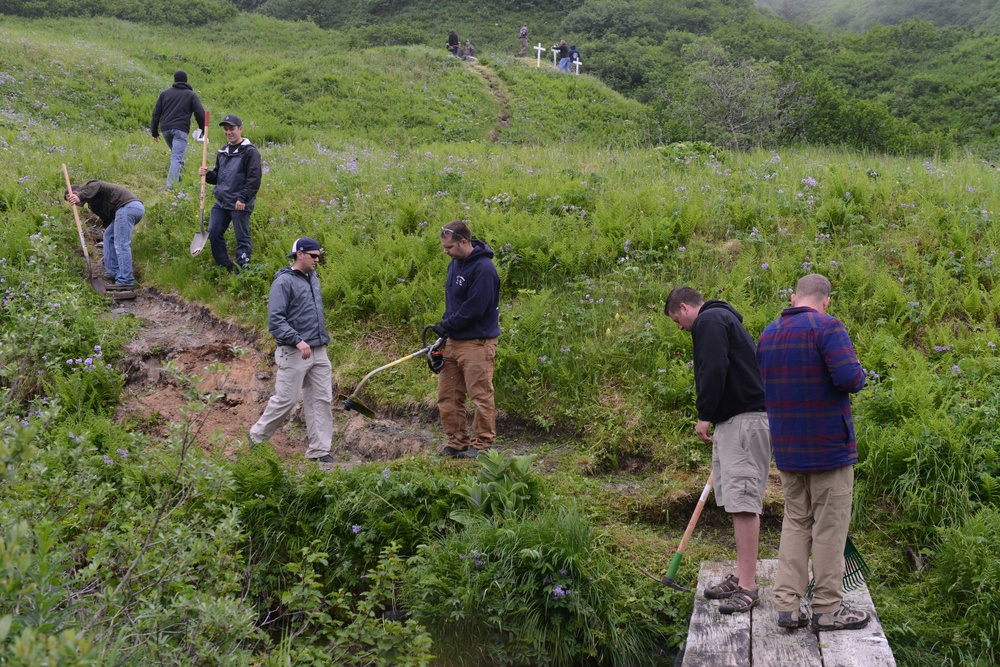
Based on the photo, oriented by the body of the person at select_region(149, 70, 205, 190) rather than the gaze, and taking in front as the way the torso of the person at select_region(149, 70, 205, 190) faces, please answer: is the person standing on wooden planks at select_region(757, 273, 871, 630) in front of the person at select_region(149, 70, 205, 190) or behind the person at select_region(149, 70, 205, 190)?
behind

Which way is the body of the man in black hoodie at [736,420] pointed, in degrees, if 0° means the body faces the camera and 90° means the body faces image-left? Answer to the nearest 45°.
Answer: approximately 90°

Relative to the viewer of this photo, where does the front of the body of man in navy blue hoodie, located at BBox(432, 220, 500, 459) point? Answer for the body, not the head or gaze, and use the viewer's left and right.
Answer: facing the viewer and to the left of the viewer

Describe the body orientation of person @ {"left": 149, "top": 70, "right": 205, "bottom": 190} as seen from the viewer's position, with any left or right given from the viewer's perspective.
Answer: facing away from the viewer

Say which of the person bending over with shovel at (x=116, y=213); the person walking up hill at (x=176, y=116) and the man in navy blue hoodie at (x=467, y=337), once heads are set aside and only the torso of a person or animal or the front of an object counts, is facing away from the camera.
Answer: the person walking up hill at (x=176, y=116)

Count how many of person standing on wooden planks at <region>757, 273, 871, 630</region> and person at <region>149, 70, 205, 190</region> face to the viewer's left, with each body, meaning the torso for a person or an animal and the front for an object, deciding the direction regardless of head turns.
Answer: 0

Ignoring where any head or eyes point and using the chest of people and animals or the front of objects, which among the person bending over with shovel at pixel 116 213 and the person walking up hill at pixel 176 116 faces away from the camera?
the person walking up hill at pixel 176 116

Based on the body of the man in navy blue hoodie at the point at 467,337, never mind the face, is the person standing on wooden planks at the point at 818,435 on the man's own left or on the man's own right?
on the man's own left

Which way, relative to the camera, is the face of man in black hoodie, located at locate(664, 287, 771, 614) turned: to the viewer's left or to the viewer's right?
to the viewer's left

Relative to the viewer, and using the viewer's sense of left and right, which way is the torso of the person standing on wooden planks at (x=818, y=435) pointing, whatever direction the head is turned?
facing away from the viewer and to the right of the viewer

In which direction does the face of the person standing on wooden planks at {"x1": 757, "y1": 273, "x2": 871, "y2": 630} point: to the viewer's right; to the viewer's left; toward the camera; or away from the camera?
away from the camera

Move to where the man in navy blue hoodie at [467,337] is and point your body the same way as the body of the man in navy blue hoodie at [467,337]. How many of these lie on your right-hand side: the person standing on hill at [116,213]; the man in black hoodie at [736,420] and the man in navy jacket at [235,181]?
2

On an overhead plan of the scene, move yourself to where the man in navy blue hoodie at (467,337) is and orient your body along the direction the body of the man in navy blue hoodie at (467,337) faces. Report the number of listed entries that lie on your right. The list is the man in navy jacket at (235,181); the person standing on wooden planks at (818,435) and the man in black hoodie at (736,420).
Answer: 1

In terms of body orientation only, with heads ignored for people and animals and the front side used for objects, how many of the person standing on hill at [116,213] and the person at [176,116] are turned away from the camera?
1

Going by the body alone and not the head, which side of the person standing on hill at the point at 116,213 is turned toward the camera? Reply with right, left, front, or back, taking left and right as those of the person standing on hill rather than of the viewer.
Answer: left

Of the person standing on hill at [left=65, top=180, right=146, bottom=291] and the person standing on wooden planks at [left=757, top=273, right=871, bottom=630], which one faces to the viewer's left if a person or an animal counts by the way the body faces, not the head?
the person standing on hill at [left=65, top=180, right=146, bottom=291]

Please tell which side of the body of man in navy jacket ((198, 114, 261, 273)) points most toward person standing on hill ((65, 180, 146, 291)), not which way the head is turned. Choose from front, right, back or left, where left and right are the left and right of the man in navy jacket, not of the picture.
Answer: right
